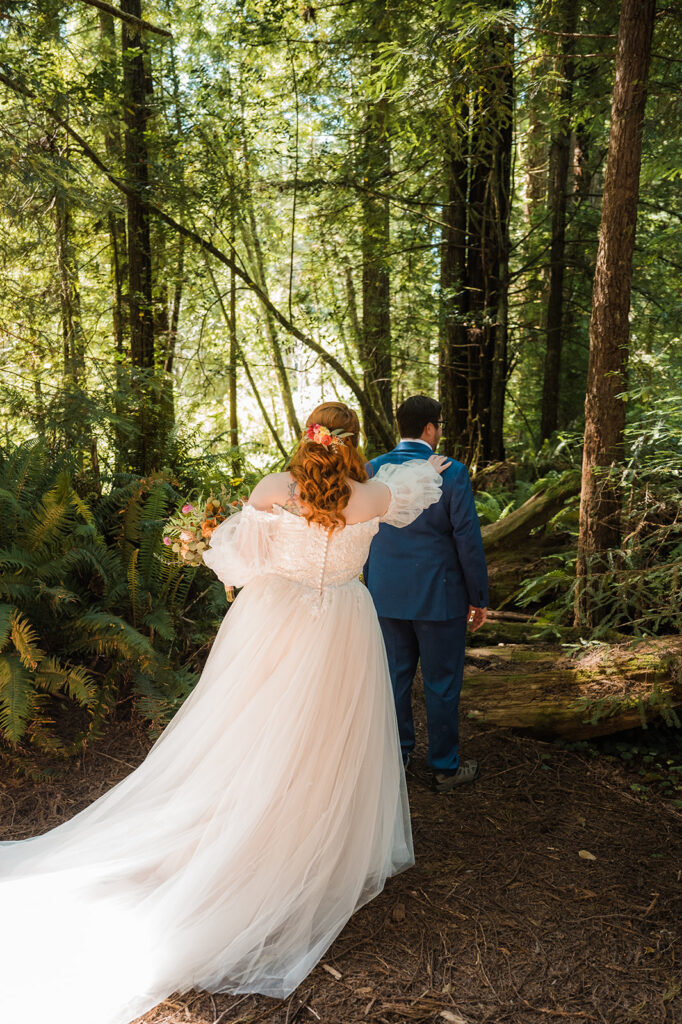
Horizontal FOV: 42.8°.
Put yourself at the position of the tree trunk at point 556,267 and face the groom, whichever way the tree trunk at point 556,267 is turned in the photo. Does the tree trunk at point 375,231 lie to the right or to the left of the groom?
right

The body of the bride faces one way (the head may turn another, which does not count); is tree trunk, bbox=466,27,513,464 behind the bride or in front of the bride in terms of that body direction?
in front

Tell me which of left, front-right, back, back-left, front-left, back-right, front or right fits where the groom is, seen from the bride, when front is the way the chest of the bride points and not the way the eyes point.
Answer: front-right

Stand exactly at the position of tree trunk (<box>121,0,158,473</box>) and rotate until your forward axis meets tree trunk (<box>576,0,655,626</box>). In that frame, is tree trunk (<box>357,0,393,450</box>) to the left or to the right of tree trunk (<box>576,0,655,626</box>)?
left

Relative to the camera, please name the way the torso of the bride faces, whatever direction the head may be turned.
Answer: away from the camera

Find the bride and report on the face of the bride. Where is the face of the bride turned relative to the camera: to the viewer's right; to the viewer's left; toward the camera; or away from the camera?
away from the camera

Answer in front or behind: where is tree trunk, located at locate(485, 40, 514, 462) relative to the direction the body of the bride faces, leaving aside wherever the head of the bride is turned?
in front

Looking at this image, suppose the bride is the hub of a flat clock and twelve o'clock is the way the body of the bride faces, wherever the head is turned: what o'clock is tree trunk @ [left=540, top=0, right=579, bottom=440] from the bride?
The tree trunk is roughly at 1 o'clock from the bride.

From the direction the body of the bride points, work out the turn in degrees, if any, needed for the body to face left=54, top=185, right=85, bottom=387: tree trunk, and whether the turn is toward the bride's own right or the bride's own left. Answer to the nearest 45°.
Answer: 0° — they already face it

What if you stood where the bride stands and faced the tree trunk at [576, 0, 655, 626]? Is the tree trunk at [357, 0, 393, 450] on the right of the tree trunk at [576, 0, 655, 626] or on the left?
left

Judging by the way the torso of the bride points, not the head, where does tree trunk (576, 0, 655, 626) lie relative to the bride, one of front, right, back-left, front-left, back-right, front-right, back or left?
front-right
